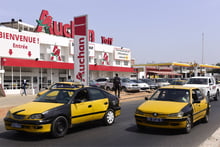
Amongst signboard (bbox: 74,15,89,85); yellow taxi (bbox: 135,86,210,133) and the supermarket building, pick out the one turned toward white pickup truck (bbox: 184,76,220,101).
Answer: the supermarket building

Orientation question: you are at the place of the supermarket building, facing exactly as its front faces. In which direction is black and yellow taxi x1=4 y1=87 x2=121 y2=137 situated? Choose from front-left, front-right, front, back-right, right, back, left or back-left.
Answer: front-right

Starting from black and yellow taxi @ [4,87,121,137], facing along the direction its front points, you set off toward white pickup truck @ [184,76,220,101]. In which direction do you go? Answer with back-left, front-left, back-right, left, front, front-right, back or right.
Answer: back

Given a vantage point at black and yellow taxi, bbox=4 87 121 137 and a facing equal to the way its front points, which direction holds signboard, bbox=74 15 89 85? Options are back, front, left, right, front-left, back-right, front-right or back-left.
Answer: back-right

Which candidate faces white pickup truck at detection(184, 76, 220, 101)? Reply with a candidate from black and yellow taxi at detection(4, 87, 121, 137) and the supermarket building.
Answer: the supermarket building

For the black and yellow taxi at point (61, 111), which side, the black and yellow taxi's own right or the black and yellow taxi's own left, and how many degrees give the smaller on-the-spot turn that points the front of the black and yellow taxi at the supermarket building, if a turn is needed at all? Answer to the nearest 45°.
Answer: approximately 135° to the black and yellow taxi's own right

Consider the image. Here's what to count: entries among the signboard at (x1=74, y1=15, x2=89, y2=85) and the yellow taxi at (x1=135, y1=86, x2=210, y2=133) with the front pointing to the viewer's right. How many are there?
0

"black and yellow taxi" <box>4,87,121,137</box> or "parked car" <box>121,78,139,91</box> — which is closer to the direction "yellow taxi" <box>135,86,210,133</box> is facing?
the black and yellow taxi

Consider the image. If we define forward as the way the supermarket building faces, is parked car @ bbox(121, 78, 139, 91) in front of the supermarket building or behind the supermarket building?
in front

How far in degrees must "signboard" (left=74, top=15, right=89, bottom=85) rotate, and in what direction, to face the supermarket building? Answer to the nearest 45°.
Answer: approximately 135° to its right

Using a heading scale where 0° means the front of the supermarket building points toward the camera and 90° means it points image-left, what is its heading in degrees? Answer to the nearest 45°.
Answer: approximately 315°

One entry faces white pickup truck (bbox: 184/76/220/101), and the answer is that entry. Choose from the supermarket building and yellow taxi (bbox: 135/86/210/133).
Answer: the supermarket building
